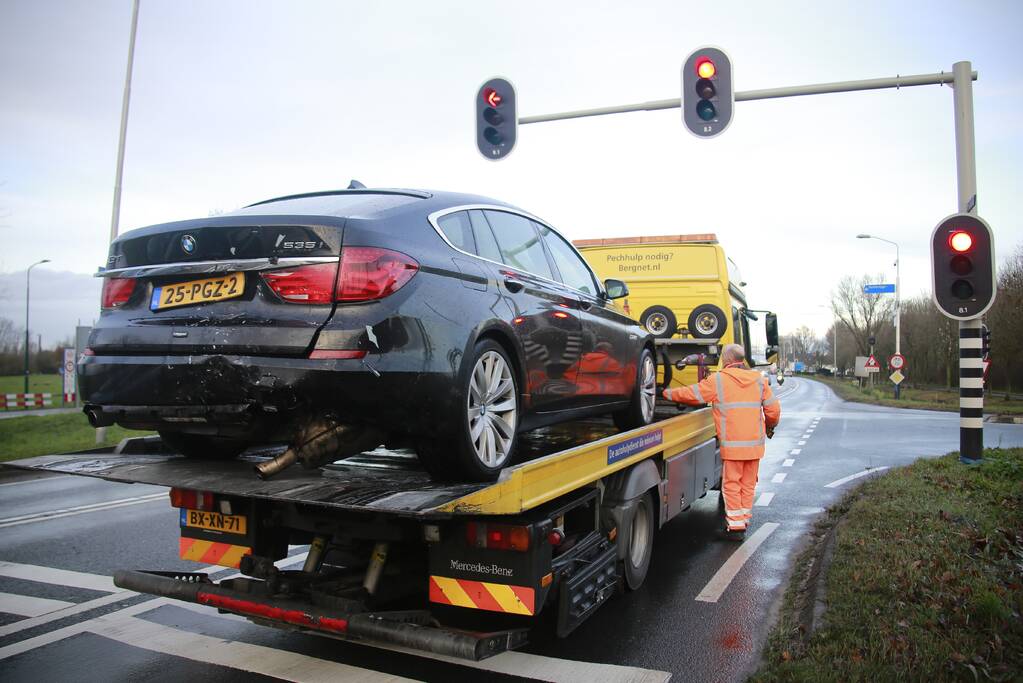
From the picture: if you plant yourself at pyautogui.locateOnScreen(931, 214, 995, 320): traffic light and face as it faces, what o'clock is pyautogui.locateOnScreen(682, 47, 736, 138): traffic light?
pyautogui.locateOnScreen(682, 47, 736, 138): traffic light is roughly at 3 o'clock from pyautogui.locateOnScreen(931, 214, 995, 320): traffic light.

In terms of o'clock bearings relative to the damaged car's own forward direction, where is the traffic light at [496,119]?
The traffic light is roughly at 11 o'clock from the damaged car.

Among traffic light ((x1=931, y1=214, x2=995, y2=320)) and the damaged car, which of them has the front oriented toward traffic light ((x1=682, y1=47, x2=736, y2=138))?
the damaged car

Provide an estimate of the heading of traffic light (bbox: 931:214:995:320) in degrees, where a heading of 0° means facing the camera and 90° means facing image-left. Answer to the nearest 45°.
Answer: approximately 0°

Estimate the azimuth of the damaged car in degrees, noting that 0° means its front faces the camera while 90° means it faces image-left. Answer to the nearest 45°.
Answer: approximately 225°

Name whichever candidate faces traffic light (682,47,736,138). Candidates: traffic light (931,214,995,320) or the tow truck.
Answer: the tow truck

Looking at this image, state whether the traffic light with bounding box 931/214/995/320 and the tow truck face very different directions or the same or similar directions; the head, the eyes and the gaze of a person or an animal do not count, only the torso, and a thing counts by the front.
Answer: very different directions
